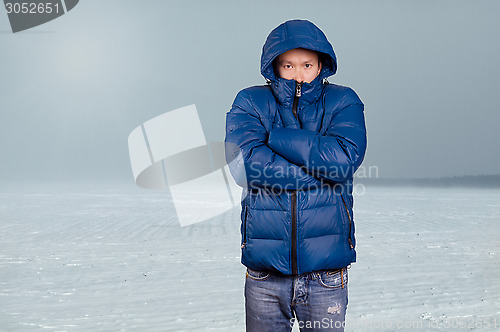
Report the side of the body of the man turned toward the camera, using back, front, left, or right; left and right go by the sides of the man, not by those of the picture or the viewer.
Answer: front
